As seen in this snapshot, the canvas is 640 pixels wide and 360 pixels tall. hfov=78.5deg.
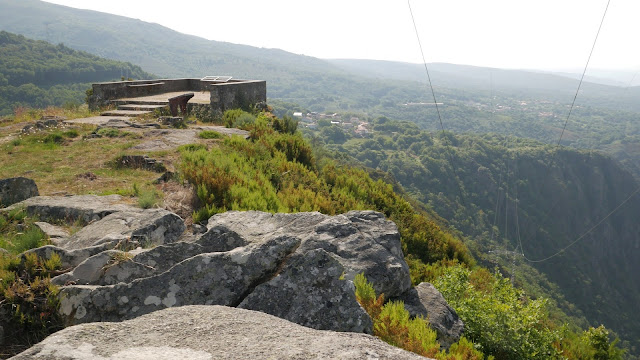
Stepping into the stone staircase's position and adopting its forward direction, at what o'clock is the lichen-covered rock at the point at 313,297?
The lichen-covered rock is roughly at 12 o'clock from the stone staircase.

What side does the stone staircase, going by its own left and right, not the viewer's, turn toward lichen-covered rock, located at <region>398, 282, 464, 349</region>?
front

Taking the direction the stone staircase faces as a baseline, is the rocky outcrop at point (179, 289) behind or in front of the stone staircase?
in front

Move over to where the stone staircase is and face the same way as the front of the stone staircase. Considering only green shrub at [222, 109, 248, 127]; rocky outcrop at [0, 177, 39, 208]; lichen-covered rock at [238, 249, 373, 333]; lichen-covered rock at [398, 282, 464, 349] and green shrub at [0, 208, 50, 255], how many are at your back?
0

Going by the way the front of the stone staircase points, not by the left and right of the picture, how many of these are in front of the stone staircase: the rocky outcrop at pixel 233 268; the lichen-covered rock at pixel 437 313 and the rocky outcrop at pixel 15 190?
3

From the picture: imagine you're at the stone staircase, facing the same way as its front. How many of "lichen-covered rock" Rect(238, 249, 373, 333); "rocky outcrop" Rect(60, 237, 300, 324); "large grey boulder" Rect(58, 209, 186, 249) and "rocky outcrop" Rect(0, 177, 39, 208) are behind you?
0

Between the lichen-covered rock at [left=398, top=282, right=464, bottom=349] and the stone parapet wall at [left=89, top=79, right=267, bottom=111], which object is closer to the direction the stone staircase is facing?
the lichen-covered rock

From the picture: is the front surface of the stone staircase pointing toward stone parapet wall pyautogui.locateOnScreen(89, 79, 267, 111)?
no

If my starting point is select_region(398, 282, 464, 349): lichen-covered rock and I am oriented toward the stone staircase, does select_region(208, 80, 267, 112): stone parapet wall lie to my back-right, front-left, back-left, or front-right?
front-right

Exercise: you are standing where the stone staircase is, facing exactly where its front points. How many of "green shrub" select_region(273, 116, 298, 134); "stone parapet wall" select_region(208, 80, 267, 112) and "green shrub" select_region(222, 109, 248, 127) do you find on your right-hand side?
0

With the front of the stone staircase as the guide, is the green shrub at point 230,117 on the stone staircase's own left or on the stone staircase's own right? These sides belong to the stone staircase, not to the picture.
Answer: on the stone staircase's own left

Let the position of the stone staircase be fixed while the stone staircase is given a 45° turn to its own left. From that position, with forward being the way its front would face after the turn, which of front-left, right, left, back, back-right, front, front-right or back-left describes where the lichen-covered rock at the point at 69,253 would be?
front-right

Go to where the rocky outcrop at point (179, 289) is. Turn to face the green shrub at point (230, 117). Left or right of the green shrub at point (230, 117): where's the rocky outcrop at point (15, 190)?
left

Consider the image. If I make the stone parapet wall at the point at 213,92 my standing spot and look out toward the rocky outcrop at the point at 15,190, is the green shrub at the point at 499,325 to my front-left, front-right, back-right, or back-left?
front-left

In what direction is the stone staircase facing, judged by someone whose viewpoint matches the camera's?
facing the viewer

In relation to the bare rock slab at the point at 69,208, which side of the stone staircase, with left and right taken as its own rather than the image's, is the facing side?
front

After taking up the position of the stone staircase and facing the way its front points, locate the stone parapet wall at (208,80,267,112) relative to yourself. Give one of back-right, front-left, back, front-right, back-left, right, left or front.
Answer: left

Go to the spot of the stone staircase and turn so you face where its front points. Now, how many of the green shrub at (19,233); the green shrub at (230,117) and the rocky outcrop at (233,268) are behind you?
0

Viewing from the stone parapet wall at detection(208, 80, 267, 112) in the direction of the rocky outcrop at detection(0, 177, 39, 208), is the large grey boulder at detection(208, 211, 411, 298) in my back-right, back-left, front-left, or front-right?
front-left
